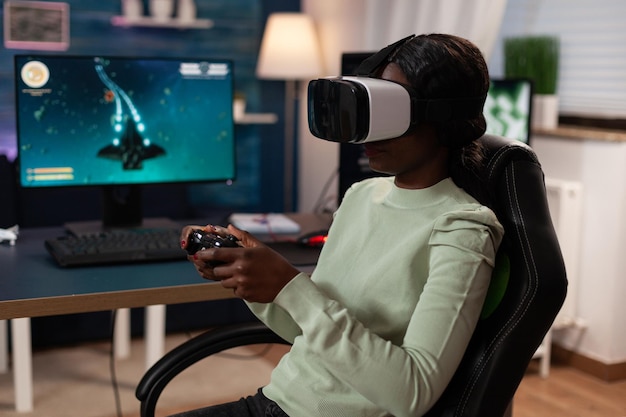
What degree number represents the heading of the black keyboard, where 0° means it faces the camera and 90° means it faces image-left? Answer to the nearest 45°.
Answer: approximately 0°

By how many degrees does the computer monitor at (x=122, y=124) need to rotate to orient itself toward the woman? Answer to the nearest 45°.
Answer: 0° — it already faces them

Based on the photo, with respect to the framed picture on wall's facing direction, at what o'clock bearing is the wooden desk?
The wooden desk is roughly at 12 o'clock from the framed picture on wall.

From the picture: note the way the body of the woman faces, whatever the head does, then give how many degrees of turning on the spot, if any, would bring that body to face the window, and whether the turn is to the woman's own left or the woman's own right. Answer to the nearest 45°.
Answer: approximately 135° to the woman's own right

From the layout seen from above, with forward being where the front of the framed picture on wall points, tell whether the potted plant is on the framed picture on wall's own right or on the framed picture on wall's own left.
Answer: on the framed picture on wall's own left

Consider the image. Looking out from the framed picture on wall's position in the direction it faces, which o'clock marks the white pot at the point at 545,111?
The white pot is roughly at 10 o'clock from the framed picture on wall.

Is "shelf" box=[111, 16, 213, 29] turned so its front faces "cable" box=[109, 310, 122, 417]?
yes

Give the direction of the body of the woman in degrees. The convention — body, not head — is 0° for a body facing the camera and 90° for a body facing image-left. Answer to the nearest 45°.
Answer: approximately 45°

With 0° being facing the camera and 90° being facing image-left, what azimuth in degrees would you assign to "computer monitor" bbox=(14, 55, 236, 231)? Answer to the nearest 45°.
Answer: approximately 0°

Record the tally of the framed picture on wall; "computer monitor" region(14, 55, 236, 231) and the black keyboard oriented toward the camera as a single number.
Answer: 3
